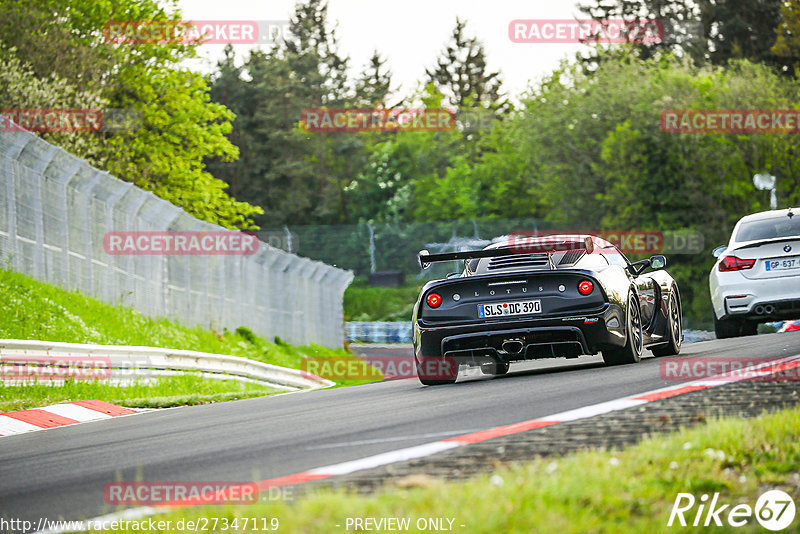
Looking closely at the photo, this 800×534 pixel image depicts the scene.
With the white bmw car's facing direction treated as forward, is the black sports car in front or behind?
behind

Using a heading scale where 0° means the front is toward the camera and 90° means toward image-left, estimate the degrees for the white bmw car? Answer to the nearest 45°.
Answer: approximately 180°

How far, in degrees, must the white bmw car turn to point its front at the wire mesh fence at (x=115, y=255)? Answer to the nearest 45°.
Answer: approximately 90° to its left

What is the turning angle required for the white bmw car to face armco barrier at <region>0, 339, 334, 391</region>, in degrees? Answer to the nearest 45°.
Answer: approximately 90° to its left
